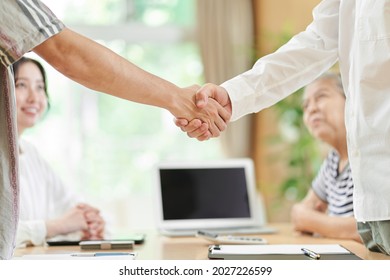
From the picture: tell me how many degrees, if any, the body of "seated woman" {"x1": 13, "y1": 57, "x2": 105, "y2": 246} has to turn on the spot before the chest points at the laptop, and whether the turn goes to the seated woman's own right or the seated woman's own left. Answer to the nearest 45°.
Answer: approximately 45° to the seated woman's own left

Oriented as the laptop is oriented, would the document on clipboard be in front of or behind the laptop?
in front

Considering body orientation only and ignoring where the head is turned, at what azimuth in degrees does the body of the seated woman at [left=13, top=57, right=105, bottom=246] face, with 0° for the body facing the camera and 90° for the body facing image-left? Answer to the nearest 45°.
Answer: approximately 315°

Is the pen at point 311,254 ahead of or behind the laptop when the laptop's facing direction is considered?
ahead
